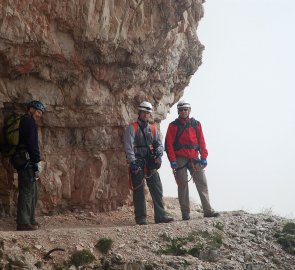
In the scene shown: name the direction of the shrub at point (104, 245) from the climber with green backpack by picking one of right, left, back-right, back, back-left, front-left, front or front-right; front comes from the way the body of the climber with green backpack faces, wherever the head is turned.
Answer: front-right

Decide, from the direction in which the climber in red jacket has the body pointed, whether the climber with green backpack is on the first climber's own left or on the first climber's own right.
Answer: on the first climber's own right

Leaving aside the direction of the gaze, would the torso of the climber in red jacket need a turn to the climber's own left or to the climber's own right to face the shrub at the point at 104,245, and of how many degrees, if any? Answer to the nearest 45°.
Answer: approximately 45° to the climber's own right

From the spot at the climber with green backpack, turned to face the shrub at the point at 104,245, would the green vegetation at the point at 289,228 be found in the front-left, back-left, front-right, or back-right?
front-left

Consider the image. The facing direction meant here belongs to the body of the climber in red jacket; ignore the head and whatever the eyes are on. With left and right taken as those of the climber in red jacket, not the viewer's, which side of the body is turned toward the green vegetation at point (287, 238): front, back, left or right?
left

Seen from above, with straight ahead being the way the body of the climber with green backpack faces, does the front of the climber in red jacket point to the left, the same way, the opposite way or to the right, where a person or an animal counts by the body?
to the right

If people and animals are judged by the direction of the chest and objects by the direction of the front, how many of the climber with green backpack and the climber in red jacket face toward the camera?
1

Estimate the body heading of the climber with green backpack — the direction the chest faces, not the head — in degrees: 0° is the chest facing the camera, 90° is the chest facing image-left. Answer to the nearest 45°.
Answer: approximately 270°

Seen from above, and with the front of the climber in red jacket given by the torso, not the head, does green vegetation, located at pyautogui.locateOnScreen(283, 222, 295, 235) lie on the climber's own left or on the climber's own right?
on the climber's own left

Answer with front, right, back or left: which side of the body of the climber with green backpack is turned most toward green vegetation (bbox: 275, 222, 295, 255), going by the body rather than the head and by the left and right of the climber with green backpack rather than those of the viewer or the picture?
front

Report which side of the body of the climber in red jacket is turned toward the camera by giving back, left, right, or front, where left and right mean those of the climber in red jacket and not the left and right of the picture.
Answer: front

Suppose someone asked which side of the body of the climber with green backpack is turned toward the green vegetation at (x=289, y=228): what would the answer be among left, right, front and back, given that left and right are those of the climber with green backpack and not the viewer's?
front

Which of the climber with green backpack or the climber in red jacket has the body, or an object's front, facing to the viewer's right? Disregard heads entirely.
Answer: the climber with green backpack
